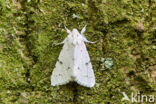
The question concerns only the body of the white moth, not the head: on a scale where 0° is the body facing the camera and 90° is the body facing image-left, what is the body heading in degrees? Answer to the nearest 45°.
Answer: approximately 180°
